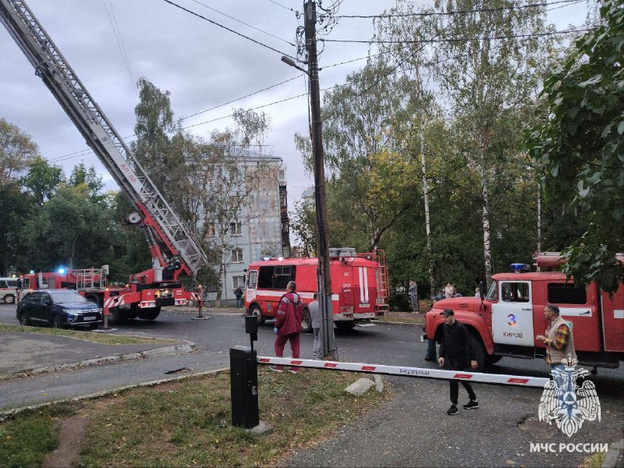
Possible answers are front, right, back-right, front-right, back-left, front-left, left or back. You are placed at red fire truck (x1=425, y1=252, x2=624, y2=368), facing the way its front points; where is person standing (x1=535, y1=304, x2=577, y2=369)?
left

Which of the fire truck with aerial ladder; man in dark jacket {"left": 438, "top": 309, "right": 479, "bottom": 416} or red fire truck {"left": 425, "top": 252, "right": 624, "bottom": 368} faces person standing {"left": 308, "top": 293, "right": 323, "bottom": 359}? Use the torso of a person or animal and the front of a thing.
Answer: the red fire truck

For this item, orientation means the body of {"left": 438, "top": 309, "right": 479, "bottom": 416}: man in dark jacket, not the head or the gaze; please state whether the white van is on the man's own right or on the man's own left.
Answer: on the man's own right

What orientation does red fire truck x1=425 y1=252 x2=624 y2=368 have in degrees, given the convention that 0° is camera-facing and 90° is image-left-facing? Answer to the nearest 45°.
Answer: approximately 90°

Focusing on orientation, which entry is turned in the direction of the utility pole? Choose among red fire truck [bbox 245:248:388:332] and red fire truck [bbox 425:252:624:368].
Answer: red fire truck [bbox 425:252:624:368]

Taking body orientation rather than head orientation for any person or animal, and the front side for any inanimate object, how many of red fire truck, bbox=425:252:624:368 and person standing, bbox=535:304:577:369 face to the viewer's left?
2

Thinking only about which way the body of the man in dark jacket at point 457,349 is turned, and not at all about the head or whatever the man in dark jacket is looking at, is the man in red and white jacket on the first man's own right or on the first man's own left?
on the first man's own right

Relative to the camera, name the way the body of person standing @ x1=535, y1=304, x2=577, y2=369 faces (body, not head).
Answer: to the viewer's left

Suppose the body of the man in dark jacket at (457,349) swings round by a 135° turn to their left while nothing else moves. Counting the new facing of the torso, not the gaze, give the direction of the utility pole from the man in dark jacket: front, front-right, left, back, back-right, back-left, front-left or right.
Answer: back-left

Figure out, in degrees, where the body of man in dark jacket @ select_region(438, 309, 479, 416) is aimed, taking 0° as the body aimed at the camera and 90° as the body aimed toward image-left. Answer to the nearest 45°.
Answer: approximately 45°
